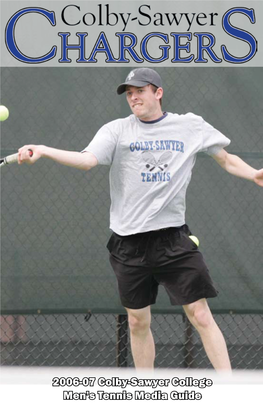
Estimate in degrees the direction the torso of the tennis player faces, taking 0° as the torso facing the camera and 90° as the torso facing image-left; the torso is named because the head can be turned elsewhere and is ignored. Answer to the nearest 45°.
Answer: approximately 0°
